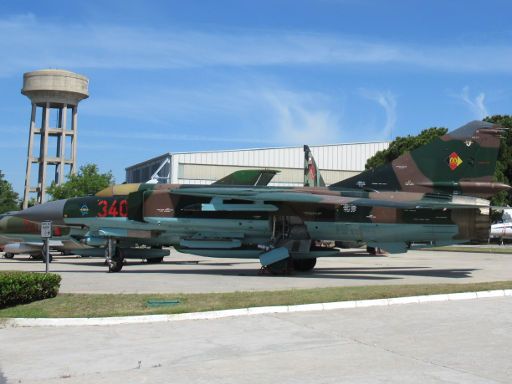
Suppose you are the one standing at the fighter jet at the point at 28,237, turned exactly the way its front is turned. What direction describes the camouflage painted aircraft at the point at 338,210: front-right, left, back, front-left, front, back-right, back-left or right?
back-left

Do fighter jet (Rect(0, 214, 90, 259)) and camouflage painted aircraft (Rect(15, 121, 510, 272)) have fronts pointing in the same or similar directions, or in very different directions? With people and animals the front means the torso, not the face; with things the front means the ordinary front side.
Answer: same or similar directions

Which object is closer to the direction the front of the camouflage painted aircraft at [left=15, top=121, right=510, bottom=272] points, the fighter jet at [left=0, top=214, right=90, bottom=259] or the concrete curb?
the fighter jet

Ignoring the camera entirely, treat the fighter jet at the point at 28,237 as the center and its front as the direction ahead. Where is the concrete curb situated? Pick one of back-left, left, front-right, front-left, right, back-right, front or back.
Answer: left

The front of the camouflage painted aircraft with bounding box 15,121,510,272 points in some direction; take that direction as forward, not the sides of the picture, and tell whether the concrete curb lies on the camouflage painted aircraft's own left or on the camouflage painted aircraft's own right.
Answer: on the camouflage painted aircraft's own left

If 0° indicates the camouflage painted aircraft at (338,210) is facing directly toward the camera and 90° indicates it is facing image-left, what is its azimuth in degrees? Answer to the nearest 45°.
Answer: approximately 90°

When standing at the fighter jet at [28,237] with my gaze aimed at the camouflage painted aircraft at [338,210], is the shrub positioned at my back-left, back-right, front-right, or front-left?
front-right

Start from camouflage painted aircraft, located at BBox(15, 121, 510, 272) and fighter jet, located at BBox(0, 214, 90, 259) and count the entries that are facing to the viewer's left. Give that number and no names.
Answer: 2

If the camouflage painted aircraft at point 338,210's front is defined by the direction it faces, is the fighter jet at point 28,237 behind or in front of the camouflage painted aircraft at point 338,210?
in front

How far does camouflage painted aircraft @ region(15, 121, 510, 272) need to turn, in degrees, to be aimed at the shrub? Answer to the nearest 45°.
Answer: approximately 45° to its left

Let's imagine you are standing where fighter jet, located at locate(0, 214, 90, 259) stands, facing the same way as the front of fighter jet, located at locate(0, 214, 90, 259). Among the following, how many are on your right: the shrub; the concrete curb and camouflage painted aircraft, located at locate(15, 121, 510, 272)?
0

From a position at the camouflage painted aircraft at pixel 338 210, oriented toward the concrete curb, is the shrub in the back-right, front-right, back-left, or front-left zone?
front-right

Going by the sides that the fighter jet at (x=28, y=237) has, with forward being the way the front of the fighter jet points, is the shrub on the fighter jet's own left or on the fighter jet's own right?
on the fighter jet's own left

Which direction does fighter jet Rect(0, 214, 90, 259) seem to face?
to the viewer's left
